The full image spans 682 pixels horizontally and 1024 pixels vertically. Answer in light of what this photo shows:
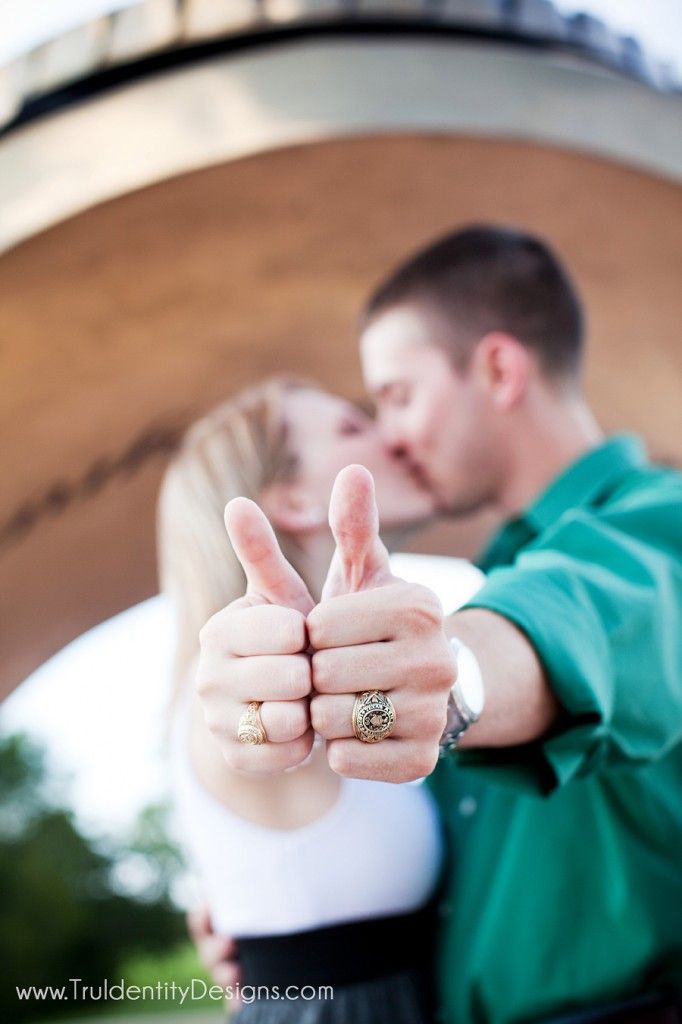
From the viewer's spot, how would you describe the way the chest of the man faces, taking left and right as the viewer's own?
facing the viewer and to the left of the viewer

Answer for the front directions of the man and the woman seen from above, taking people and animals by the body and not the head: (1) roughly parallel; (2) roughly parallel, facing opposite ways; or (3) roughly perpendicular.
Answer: roughly perpendicular

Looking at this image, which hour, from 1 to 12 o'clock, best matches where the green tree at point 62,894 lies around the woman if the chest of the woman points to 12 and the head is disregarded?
The green tree is roughly at 7 o'clock from the woman.

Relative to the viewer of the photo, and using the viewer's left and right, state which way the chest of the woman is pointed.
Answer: facing the viewer and to the right of the viewer

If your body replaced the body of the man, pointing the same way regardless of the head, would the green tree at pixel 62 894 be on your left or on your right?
on your right

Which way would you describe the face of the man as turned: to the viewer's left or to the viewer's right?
to the viewer's left
